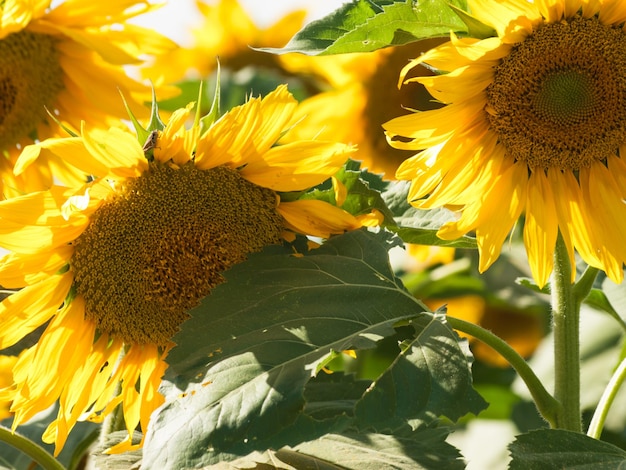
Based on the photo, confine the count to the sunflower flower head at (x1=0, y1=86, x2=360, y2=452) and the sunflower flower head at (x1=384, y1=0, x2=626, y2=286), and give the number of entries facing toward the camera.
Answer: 2

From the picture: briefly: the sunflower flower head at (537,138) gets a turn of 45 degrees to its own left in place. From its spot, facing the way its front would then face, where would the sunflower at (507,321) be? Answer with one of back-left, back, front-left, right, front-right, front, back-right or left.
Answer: back-left

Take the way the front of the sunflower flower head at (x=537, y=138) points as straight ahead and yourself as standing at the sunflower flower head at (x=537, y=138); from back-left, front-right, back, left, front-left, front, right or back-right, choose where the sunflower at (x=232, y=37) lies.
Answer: back-right

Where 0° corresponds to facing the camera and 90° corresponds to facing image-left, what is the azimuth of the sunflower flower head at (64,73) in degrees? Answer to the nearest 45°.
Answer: approximately 0°

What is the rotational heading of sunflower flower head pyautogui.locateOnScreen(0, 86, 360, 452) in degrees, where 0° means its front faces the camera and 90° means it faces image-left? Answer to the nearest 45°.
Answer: approximately 0°

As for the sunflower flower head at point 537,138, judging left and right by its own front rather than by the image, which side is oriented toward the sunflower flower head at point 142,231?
right
